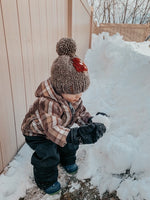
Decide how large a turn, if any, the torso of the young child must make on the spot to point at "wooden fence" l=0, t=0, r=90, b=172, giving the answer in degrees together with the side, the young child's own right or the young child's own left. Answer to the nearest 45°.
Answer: approximately 180°

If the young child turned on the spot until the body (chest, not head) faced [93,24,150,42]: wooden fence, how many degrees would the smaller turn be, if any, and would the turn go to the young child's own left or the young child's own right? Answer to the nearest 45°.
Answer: approximately 135° to the young child's own left

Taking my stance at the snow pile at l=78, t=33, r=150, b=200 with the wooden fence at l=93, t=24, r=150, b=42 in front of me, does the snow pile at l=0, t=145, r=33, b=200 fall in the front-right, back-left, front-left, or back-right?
back-left

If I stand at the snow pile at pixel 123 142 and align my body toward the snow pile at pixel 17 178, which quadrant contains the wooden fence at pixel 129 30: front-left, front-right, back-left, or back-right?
back-right

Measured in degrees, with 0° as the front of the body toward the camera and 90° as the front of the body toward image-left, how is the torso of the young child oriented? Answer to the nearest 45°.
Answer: approximately 315°
